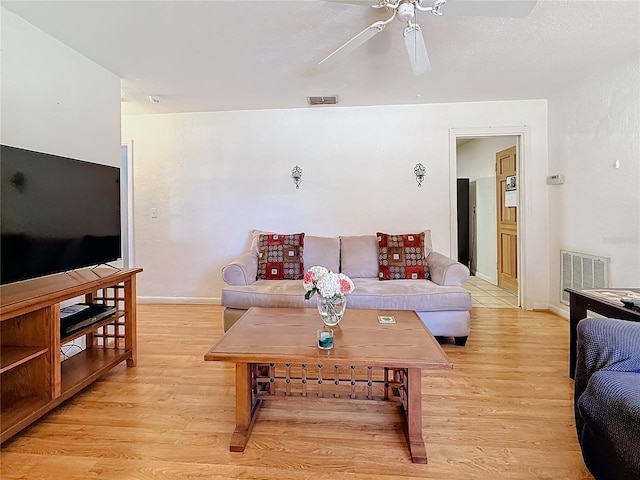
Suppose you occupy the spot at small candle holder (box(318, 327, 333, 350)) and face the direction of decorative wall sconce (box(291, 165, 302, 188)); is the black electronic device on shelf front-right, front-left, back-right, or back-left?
front-left

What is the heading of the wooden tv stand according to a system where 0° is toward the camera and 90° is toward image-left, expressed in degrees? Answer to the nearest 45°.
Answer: approximately 315°

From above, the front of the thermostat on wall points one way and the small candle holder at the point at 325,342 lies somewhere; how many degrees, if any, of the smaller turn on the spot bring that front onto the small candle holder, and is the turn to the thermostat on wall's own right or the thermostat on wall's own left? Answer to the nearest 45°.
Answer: approximately 45° to the thermostat on wall's own left

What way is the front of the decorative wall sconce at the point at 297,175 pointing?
toward the camera

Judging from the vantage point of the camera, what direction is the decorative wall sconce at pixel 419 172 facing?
facing the viewer

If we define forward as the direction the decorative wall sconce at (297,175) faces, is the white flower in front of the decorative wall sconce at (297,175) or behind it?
in front

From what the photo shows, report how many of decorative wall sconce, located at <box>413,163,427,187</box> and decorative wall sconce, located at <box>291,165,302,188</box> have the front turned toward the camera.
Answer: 2

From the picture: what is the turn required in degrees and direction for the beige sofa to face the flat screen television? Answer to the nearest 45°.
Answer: approximately 45° to its right

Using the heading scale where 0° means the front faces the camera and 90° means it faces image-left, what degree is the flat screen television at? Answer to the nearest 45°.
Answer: approximately 315°

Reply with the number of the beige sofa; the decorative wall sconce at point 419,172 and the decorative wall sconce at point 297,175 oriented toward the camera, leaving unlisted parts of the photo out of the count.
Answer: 3

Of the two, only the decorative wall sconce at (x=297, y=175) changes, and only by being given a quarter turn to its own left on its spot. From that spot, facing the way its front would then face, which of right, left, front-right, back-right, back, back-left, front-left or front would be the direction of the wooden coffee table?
right

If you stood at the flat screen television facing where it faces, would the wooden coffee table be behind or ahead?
ahead

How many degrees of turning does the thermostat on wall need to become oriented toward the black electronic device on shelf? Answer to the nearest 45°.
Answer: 0° — it already faces it

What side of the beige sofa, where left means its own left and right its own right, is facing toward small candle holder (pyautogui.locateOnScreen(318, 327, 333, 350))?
front

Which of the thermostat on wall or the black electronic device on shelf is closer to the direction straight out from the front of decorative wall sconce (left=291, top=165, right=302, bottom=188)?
the black electronic device on shelf
